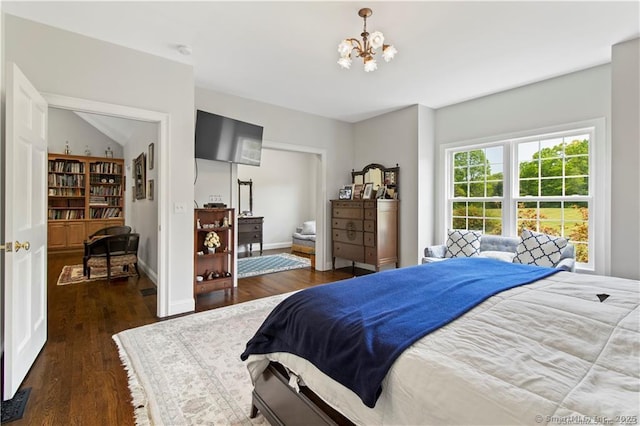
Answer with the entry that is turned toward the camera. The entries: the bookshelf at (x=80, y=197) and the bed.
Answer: the bookshelf

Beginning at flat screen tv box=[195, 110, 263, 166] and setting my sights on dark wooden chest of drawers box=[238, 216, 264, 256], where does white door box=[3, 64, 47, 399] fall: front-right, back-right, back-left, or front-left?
back-left

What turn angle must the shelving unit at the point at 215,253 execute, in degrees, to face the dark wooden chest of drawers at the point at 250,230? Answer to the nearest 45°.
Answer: approximately 135° to its left

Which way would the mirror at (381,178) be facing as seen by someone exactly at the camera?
facing the viewer and to the left of the viewer

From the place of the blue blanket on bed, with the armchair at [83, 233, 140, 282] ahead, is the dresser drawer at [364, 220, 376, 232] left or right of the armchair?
right

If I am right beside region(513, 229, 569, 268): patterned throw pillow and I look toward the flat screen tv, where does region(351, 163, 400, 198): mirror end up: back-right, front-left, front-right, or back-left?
front-right

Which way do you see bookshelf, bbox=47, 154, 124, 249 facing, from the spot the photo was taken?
facing the viewer

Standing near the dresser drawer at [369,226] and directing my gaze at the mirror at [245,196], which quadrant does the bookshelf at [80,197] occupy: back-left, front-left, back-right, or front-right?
front-left

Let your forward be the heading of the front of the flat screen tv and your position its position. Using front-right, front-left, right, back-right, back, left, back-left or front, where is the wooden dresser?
front-left

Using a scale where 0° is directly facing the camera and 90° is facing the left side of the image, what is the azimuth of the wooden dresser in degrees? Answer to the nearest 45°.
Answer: approximately 45°

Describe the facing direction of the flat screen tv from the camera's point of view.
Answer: facing the viewer and to the right of the viewer

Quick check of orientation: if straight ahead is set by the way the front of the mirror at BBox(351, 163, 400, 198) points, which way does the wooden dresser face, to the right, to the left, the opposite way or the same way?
the same way

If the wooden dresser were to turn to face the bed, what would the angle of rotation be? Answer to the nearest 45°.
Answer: approximately 45° to its left
